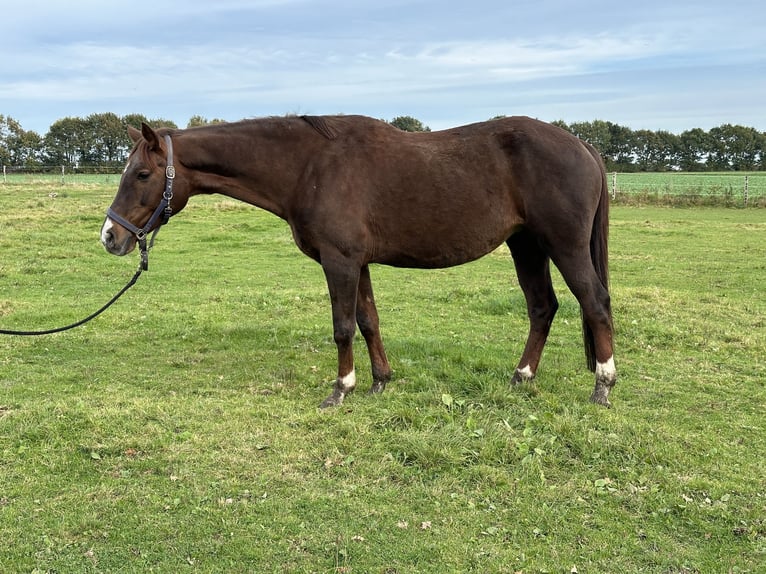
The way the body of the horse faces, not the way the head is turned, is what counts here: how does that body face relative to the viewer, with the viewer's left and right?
facing to the left of the viewer
